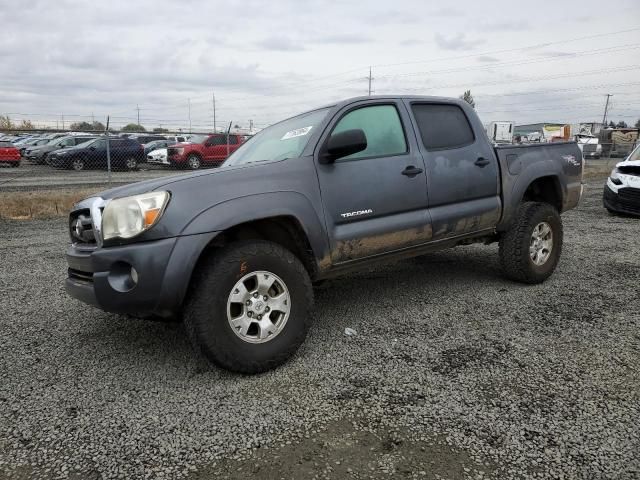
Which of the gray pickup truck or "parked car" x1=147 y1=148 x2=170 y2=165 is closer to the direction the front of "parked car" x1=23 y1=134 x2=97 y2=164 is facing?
the gray pickup truck

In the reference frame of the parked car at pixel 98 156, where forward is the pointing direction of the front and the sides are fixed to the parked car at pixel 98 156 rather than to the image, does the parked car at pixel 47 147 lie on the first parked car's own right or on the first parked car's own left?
on the first parked car's own right

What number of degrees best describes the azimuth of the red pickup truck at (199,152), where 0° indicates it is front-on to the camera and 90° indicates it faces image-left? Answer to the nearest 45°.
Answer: approximately 45°

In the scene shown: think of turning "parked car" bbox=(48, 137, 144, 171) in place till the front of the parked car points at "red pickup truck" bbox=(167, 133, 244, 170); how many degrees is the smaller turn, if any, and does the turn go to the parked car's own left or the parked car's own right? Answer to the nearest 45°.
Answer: approximately 135° to the parked car's own left

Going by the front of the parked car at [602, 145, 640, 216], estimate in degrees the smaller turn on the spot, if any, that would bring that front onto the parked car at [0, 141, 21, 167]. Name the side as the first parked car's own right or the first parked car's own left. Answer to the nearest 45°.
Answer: approximately 45° to the first parked car's own right

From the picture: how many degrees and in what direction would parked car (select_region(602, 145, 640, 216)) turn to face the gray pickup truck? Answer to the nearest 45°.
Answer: approximately 45° to its left
